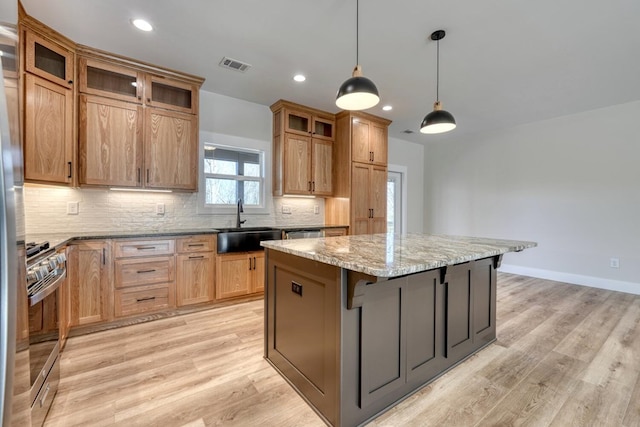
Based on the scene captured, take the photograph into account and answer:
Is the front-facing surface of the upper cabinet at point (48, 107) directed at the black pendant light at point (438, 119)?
yes

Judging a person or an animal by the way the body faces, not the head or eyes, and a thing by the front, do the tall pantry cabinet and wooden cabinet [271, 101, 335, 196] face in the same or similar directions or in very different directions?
same or similar directions

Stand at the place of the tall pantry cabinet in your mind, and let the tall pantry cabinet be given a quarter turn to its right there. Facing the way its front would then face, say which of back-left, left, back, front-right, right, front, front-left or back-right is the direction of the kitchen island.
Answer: front-left

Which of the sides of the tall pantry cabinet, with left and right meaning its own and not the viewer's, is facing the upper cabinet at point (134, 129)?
right

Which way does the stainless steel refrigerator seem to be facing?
to the viewer's right

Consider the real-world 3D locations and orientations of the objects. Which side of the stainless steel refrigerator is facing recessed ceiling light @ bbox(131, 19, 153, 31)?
left

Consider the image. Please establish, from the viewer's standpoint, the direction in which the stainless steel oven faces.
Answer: facing to the right of the viewer

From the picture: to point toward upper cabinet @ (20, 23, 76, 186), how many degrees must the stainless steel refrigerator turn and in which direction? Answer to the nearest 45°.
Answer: approximately 90° to its left

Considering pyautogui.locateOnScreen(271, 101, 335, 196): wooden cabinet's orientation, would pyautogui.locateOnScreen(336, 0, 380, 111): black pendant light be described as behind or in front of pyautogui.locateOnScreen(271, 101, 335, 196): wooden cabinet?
in front

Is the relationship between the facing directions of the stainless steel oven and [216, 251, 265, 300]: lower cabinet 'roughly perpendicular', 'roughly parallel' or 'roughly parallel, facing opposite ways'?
roughly perpendicular

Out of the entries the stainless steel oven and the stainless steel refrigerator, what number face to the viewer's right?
2

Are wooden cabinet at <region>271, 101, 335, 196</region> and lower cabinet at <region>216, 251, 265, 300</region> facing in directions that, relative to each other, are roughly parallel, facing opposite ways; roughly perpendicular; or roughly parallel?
roughly parallel

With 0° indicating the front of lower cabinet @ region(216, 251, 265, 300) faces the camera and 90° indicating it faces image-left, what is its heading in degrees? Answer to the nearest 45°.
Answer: approximately 315°

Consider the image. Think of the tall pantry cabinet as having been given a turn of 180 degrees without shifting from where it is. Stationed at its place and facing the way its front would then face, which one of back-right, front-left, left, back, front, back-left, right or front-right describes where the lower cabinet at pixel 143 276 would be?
left

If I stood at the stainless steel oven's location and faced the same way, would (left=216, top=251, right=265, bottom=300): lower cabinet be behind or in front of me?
in front

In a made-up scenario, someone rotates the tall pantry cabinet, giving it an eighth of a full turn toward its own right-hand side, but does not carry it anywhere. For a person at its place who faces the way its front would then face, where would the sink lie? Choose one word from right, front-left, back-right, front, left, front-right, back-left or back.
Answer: front-right

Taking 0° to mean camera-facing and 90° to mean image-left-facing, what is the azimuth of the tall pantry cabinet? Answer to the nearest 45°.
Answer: approximately 315°

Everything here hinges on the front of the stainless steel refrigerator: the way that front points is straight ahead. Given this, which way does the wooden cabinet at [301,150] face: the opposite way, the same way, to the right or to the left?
to the right
